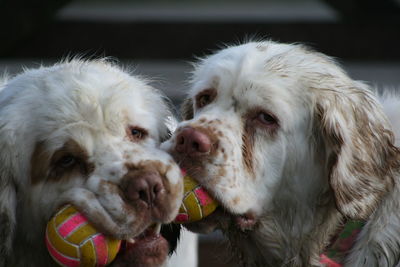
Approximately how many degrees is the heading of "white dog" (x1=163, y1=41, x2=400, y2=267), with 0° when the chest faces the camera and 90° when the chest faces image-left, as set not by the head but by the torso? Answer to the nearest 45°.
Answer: approximately 45°

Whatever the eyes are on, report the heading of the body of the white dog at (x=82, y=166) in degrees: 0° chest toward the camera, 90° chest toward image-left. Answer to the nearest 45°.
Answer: approximately 315°

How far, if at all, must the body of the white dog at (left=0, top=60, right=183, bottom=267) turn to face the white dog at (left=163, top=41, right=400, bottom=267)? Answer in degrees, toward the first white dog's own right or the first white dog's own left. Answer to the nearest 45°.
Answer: approximately 45° to the first white dog's own left

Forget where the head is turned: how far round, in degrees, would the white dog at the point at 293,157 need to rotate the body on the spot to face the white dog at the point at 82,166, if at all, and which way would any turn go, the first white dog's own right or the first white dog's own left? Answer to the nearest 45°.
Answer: approximately 45° to the first white dog's own right
